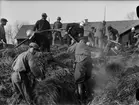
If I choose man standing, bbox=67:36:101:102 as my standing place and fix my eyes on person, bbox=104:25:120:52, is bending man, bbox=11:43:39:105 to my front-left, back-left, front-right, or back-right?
back-left

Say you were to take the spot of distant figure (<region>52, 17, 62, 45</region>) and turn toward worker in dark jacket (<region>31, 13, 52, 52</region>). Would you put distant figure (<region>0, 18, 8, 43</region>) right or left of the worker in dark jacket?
right

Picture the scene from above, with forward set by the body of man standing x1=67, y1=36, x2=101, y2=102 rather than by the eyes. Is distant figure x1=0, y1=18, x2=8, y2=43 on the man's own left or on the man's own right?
on the man's own left

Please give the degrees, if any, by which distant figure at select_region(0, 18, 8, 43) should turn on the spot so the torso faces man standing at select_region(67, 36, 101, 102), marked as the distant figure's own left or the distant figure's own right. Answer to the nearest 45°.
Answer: approximately 45° to the distant figure's own right

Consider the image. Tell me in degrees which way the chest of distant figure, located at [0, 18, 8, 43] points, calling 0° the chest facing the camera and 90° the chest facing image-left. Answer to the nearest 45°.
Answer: approximately 270°
